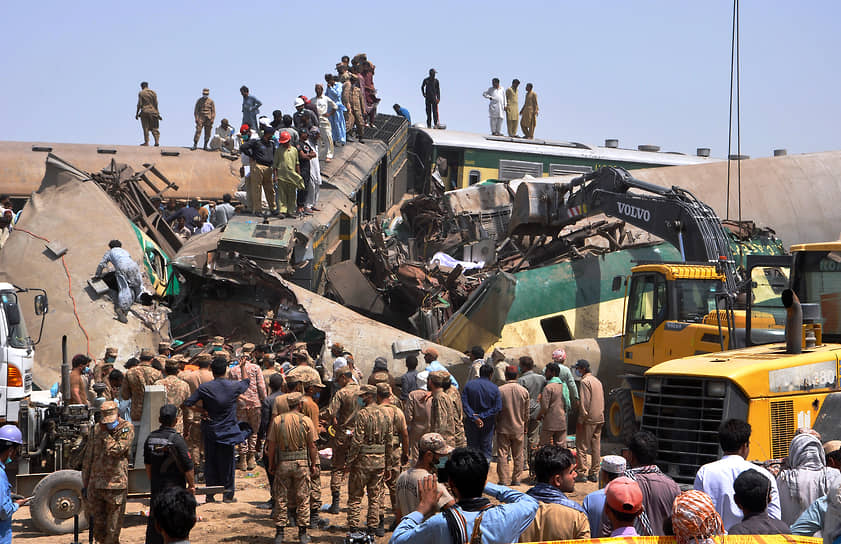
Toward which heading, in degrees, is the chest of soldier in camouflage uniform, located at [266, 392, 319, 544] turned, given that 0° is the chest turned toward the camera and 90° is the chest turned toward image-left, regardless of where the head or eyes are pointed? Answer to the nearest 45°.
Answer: approximately 180°

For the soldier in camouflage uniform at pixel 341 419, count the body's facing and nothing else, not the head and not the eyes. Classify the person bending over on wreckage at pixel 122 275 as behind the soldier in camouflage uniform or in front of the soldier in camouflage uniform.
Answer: in front

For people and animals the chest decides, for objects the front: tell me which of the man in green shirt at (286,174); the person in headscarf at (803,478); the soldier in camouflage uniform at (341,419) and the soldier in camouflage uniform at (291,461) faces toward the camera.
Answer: the man in green shirt

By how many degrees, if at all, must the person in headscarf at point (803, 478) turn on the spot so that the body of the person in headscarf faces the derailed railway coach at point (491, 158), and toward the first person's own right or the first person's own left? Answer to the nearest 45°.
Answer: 0° — they already face it

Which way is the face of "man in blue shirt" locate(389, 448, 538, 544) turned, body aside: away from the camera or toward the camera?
away from the camera

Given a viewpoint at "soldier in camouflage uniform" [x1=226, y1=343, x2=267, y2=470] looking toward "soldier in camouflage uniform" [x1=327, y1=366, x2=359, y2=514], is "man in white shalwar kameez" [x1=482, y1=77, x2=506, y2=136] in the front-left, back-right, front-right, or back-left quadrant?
back-left

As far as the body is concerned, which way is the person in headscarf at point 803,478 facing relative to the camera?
away from the camera

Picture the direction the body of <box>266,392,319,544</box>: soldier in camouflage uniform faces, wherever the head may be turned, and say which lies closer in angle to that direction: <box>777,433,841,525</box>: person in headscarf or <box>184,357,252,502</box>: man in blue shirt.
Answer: the man in blue shirt

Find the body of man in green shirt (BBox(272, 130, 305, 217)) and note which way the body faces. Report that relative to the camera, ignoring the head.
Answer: toward the camera

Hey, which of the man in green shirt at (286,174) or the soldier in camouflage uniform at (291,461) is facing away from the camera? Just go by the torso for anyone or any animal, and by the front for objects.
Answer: the soldier in camouflage uniform

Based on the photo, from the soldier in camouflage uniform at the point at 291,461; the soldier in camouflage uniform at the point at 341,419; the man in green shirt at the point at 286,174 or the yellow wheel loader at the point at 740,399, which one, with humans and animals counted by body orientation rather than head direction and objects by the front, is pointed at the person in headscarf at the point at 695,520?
the man in green shirt
